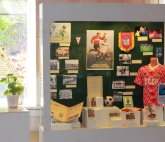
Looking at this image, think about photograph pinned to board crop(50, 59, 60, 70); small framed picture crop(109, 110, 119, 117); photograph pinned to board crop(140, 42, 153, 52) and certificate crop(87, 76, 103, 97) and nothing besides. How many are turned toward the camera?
4

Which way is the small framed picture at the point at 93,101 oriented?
toward the camera

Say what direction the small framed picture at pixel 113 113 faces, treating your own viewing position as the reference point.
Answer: facing the viewer

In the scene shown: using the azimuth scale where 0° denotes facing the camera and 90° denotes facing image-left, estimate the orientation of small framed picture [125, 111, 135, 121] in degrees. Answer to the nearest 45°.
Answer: approximately 0°

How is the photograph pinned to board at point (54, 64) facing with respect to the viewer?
toward the camera

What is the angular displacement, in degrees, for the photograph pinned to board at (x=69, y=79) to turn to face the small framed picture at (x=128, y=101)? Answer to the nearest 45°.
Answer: approximately 90° to its left

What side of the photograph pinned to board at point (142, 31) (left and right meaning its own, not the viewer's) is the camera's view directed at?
front
